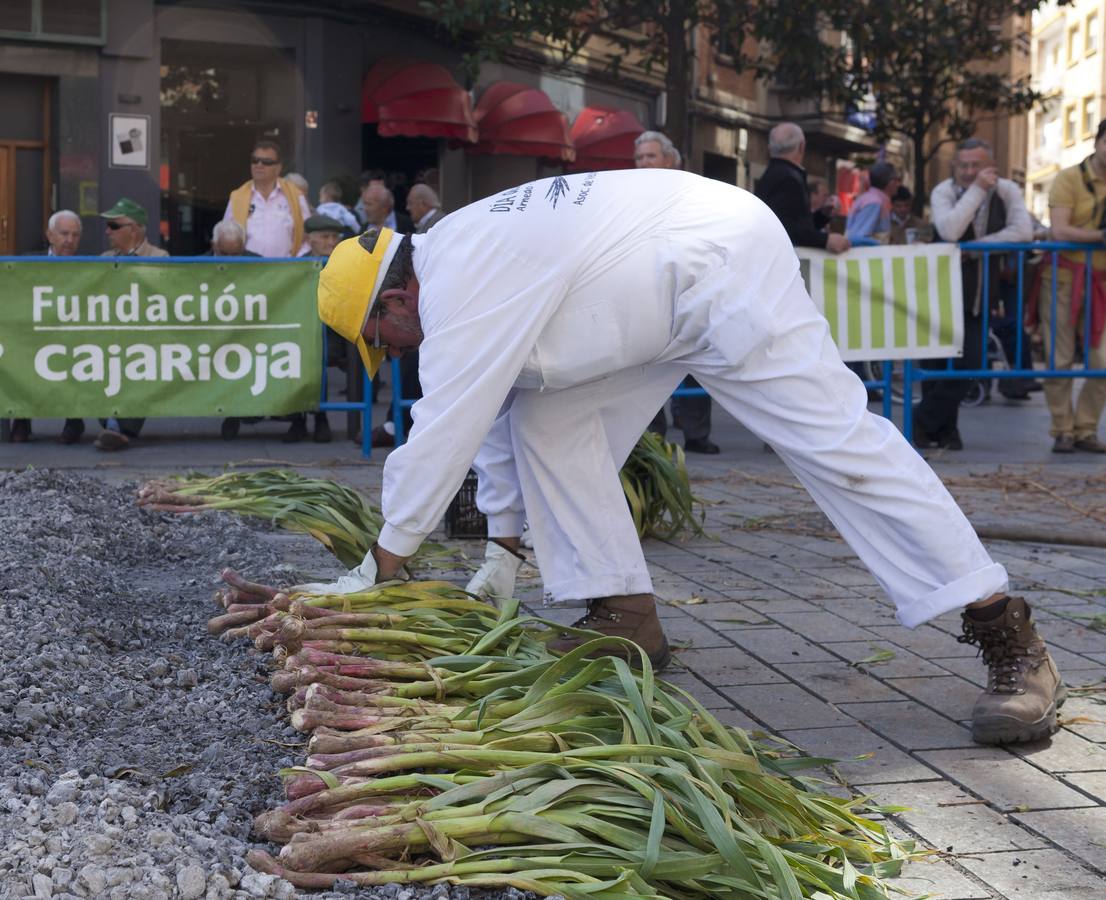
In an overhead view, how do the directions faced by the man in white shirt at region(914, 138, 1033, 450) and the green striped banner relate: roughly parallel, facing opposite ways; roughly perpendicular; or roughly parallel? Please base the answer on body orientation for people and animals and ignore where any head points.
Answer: roughly parallel

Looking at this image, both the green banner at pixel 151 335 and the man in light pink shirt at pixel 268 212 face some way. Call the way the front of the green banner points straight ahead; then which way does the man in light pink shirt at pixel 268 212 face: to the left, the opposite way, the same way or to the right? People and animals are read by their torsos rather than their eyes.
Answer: the same way

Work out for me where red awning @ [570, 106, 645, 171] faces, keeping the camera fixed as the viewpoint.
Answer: facing the viewer and to the right of the viewer

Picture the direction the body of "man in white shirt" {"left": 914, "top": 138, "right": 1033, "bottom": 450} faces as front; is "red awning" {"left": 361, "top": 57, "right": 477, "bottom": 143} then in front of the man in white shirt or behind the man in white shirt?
behind

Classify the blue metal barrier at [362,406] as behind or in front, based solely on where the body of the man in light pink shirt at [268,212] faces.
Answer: in front

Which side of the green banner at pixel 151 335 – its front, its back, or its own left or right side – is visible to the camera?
front

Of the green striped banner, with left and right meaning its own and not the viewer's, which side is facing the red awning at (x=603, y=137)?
back

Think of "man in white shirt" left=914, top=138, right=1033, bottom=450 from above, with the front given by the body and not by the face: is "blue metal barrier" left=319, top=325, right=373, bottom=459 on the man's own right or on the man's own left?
on the man's own right

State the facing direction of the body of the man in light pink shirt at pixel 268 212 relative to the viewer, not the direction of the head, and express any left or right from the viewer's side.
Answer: facing the viewer

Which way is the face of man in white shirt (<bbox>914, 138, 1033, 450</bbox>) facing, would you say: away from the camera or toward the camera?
toward the camera

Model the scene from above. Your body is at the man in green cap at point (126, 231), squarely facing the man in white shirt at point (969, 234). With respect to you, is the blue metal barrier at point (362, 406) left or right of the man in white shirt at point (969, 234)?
right

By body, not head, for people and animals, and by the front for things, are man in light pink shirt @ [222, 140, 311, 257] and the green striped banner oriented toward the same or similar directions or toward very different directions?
same or similar directions
